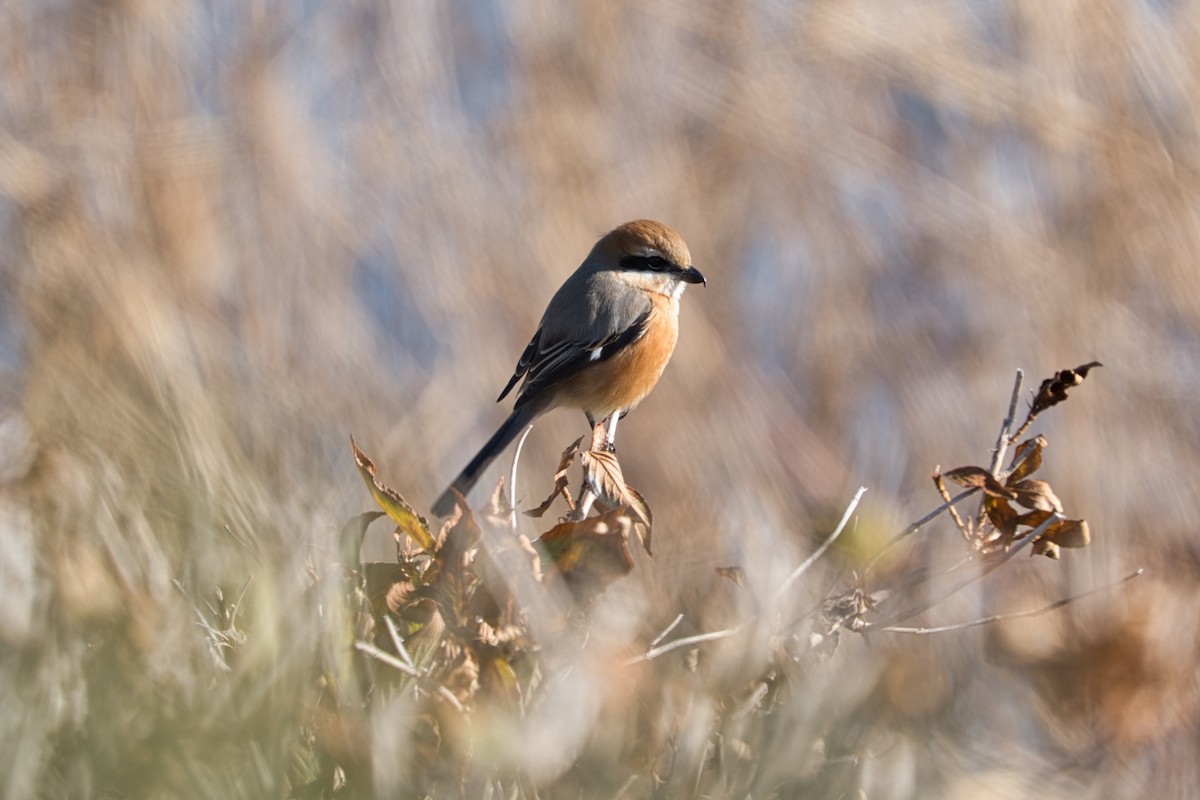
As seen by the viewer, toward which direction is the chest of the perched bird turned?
to the viewer's right

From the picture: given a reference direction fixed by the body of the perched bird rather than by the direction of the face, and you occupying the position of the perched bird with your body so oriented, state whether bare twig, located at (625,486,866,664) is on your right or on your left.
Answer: on your right

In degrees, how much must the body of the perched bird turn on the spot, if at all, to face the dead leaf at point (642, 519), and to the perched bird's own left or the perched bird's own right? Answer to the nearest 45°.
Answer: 0° — it already faces it

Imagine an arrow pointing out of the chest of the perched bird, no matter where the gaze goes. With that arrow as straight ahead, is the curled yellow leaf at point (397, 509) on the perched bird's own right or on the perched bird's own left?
on the perched bird's own right

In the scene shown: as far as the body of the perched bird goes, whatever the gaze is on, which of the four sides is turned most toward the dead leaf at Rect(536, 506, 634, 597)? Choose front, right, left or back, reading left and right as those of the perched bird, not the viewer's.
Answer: right
